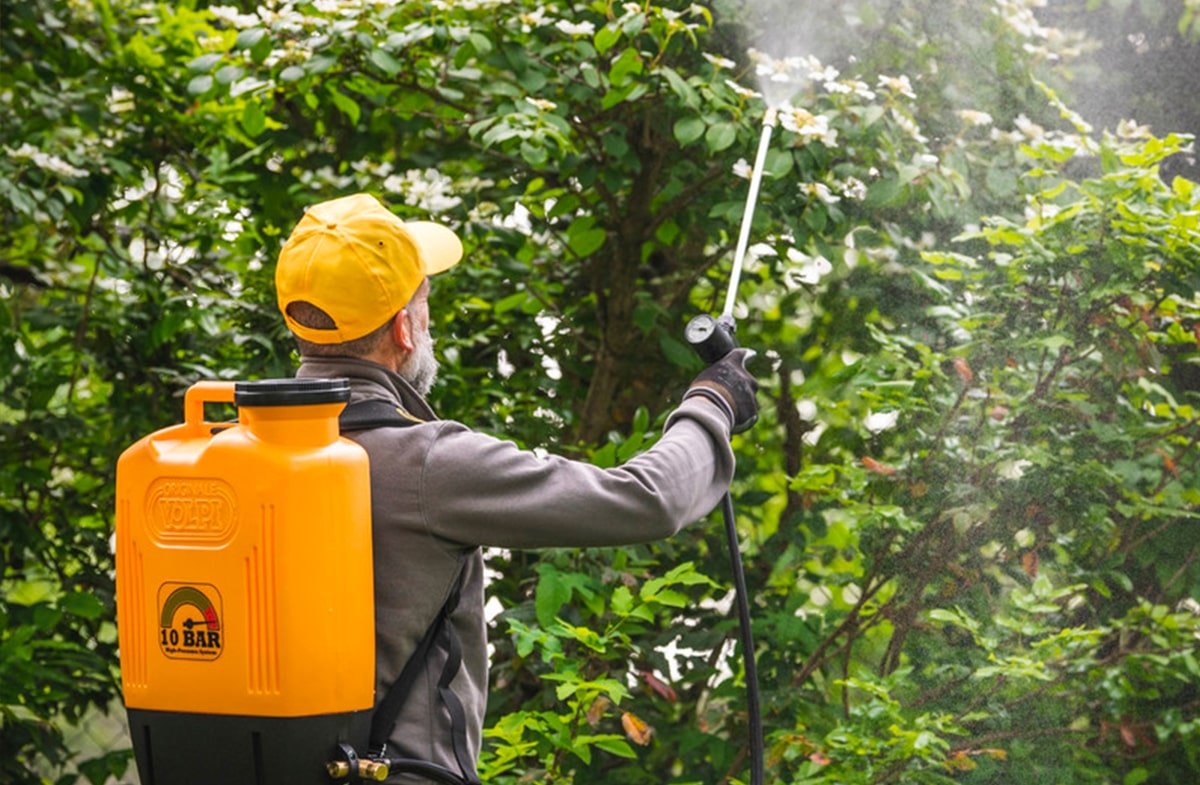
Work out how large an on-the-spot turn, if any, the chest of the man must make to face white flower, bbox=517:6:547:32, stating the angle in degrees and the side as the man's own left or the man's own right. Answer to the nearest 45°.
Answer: approximately 45° to the man's own left

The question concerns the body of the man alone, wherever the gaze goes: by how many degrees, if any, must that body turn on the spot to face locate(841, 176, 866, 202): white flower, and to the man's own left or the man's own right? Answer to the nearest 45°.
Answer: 0° — they already face it

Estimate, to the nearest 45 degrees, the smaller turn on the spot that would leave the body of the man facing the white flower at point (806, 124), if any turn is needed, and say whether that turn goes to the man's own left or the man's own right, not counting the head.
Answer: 0° — they already face it

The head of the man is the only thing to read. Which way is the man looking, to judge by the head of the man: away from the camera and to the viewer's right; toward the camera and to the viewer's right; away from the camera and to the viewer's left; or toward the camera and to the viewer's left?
away from the camera and to the viewer's right

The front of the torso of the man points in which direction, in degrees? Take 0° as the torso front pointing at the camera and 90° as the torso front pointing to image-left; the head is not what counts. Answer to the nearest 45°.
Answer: approximately 225°

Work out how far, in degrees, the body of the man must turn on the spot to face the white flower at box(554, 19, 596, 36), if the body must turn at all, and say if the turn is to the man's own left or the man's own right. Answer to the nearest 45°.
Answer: approximately 45° to the man's own left

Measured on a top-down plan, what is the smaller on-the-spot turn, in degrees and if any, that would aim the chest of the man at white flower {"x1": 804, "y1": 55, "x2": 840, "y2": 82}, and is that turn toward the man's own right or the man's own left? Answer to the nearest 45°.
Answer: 0° — they already face it
